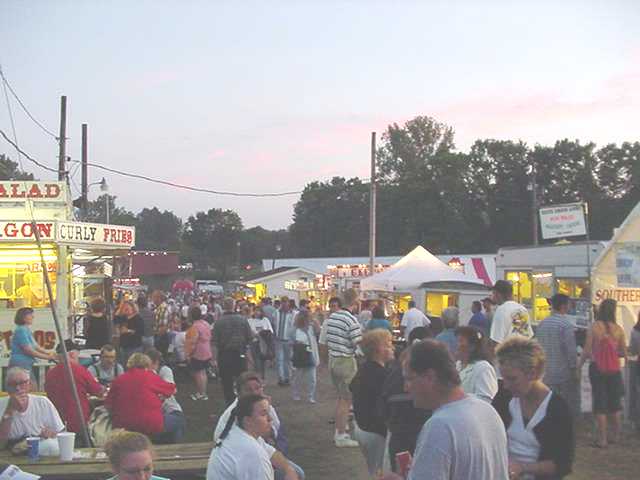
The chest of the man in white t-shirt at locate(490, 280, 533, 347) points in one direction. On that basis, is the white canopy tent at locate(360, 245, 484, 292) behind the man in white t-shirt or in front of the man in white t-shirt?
in front

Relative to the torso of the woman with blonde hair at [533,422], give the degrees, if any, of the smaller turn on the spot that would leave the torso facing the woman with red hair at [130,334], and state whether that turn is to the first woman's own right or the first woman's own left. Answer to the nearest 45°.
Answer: approximately 90° to the first woman's own right

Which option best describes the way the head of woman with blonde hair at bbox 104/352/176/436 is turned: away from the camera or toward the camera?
away from the camera

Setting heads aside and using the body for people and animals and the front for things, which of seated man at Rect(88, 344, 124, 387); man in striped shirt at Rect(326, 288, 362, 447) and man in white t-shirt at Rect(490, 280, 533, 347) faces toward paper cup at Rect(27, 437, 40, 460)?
the seated man

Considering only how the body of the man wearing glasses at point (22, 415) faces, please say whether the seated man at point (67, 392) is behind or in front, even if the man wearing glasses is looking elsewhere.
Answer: behind

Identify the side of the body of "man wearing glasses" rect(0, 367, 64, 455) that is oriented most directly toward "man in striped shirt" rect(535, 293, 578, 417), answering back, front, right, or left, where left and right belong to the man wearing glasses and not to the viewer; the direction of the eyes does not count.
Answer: left

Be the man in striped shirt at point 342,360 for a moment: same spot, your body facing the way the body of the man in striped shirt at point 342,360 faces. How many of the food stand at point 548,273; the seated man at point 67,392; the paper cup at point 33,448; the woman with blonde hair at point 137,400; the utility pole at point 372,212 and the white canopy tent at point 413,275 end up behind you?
3

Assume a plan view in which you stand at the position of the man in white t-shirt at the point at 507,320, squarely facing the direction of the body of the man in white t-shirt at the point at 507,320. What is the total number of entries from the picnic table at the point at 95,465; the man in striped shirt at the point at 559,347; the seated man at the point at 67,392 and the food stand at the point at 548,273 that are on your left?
2

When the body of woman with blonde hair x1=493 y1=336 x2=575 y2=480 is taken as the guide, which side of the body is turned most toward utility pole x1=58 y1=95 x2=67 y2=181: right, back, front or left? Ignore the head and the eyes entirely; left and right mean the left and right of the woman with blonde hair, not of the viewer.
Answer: right

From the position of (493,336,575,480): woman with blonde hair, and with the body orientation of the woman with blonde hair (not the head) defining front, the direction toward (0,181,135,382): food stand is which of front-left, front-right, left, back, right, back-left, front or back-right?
right

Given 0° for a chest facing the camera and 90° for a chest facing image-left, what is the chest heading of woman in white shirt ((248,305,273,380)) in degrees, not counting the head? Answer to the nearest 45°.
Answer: approximately 0°

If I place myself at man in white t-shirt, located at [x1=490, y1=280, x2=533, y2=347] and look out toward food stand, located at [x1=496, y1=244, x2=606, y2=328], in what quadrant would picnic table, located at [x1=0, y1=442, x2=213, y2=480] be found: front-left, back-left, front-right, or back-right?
back-left

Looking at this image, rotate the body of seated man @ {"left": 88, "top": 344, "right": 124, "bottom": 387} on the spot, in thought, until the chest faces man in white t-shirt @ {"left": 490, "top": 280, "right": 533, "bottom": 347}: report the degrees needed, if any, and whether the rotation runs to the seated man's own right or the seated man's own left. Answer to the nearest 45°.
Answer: approximately 90° to the seated man's own left
